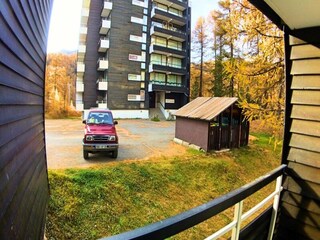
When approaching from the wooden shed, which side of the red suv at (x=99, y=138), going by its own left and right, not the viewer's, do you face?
left

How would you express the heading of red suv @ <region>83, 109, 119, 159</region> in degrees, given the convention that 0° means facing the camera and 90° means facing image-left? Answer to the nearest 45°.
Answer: approximately 0°

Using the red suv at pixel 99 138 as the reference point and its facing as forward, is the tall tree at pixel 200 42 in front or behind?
behind
